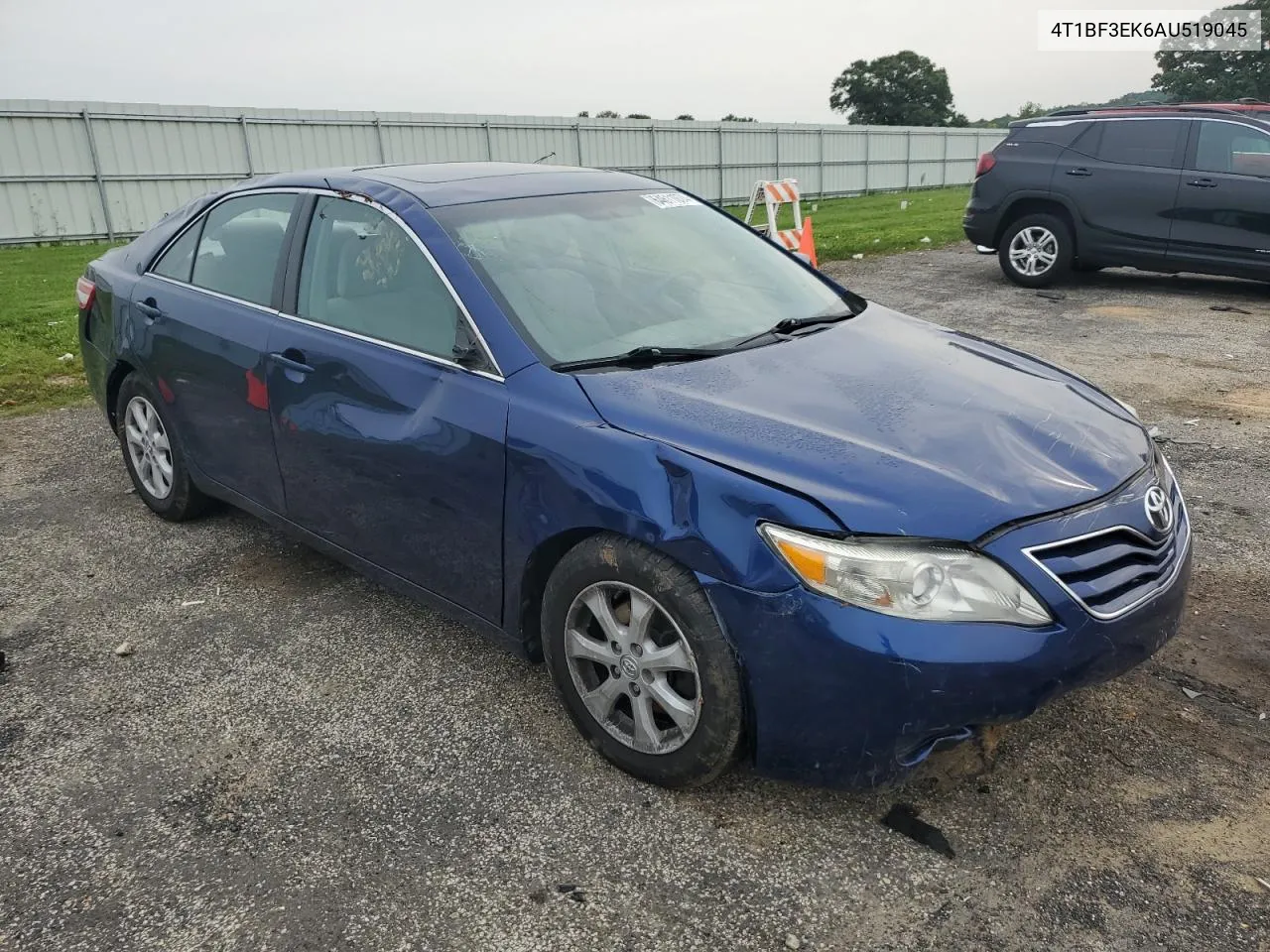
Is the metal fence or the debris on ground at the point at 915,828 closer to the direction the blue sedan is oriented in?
the debris on ground

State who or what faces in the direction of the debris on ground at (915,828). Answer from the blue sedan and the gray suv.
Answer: the blue sedan

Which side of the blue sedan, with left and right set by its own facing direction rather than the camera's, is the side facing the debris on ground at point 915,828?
front

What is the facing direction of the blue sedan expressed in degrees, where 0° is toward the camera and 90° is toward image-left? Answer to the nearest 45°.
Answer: approximately 315°
